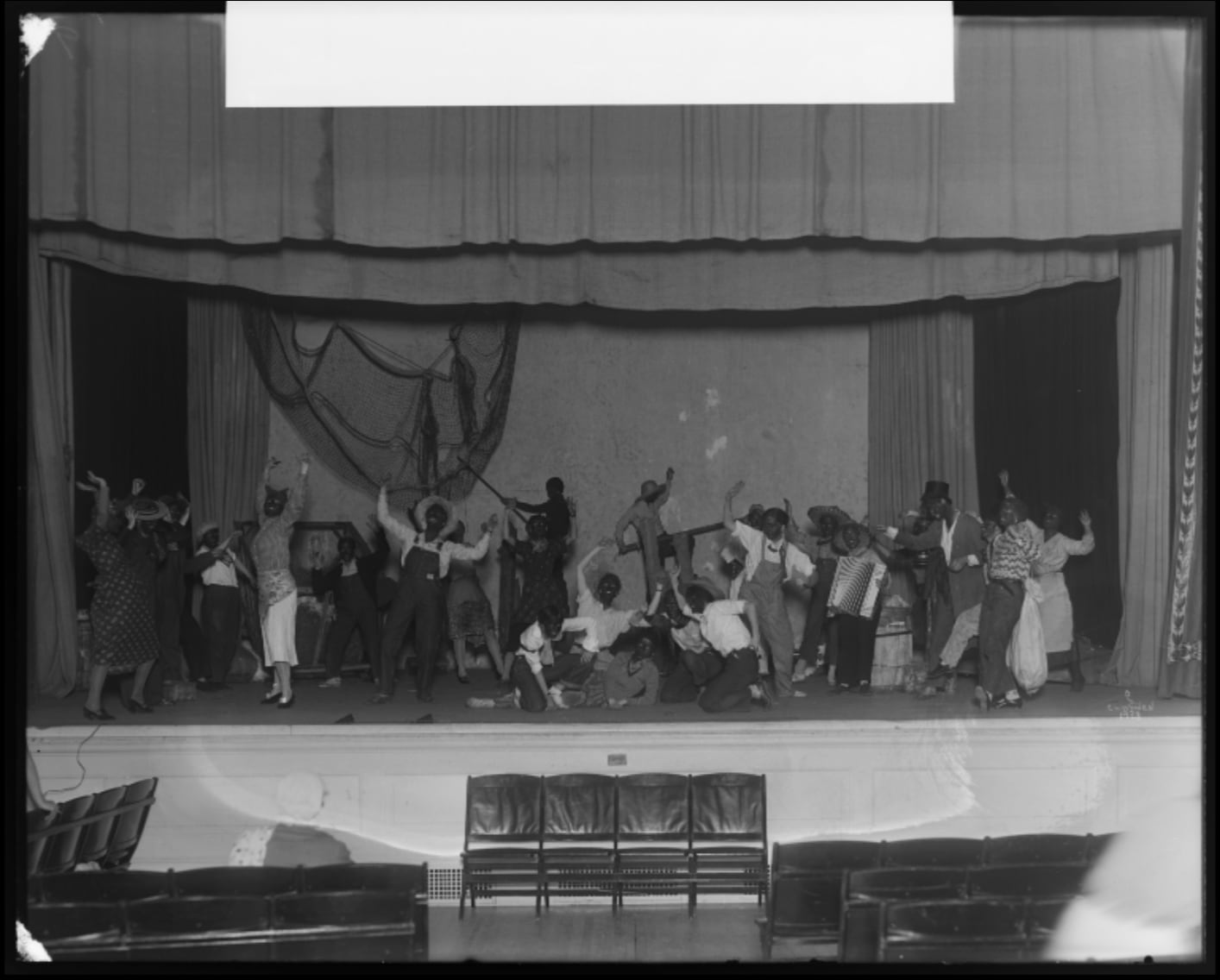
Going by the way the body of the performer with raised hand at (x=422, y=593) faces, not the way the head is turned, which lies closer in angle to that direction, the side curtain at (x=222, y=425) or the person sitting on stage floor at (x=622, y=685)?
the person sitting on stage floor

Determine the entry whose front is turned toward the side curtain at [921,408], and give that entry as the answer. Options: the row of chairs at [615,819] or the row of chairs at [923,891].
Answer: the row of chairs at [923,891]

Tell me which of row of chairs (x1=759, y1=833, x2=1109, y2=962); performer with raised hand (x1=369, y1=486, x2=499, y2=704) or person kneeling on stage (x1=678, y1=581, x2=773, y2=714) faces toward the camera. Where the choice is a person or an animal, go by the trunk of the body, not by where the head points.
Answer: the performer with raised hand

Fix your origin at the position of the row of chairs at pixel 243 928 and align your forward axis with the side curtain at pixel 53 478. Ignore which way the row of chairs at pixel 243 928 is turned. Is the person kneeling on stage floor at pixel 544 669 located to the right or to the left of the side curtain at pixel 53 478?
right

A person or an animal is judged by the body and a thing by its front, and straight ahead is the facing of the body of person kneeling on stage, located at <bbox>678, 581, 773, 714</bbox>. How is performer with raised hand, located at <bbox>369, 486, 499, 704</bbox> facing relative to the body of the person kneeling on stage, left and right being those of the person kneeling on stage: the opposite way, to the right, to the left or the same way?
to the left

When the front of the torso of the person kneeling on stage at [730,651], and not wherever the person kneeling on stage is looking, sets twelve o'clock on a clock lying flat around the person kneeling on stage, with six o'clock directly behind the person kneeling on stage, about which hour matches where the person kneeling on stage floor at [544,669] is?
The person kneeling on stage floor is roughly at 12 o'clock from the person kneeling on stage.

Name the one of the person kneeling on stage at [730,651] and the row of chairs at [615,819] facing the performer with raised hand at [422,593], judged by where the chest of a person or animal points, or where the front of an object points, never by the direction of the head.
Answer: the person kneeling on stage

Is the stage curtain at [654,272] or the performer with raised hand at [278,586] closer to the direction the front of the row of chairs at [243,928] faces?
the performer with raised hand

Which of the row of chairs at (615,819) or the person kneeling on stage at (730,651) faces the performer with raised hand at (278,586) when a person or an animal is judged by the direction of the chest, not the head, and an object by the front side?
the person kneeling on stage

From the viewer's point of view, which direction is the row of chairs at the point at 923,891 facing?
away from the camera

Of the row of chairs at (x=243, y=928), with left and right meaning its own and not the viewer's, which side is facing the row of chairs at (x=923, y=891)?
right

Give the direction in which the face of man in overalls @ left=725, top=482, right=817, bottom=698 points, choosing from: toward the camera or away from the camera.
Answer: toward the camera

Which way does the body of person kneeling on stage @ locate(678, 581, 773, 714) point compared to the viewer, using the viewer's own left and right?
facing to the left of the viewer

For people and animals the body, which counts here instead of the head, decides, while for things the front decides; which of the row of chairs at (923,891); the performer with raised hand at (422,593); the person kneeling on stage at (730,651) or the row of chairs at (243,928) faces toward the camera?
the performer with raised hand

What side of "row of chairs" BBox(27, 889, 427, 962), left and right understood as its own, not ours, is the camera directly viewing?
back

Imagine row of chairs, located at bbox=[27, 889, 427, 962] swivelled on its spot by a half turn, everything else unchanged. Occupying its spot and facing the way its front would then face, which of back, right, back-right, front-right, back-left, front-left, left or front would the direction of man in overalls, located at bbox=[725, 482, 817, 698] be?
back-left

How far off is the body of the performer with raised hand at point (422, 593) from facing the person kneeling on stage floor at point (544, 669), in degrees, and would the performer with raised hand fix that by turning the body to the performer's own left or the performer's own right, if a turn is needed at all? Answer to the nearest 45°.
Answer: approximately 45° to the performer's own left

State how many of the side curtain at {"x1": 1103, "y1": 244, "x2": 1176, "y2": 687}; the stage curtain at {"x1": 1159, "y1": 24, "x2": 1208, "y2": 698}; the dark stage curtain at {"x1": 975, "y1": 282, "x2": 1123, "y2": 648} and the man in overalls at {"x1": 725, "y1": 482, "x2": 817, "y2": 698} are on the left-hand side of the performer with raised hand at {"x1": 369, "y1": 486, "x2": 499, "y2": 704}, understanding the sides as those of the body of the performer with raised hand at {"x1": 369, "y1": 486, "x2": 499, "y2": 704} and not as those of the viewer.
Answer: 4

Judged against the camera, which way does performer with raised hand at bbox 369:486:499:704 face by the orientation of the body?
toward the camera

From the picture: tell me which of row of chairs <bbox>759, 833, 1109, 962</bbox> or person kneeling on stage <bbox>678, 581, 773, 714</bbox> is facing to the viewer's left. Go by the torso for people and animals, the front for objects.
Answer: the person kneeling on stage
